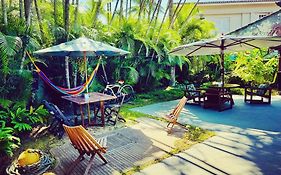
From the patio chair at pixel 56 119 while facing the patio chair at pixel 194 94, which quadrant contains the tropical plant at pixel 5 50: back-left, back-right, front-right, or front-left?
back-left

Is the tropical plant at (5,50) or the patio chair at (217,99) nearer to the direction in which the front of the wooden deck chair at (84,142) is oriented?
the patio chair

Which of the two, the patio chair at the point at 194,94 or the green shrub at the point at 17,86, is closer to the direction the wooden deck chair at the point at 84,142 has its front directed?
the patio chair

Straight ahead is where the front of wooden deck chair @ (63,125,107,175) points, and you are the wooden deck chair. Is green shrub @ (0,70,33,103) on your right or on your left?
on your left
